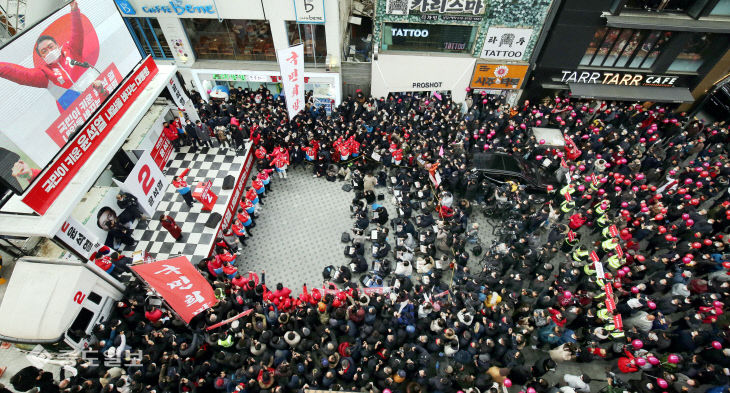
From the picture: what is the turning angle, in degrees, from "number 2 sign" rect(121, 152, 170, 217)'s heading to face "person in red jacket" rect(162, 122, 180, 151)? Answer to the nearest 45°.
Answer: approximately 90° to its left

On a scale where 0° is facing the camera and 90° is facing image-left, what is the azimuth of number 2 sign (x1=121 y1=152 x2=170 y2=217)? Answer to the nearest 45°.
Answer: approximately 315°

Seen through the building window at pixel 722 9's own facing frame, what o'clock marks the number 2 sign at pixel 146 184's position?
The number 2 sign is roughly at 1 o'clock from the building window.

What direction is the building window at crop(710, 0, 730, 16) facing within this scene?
toward the camera

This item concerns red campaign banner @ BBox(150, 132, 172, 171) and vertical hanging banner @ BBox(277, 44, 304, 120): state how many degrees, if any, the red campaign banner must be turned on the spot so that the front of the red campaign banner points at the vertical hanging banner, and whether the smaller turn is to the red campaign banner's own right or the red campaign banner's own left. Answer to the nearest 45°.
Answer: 0° — it already faces it

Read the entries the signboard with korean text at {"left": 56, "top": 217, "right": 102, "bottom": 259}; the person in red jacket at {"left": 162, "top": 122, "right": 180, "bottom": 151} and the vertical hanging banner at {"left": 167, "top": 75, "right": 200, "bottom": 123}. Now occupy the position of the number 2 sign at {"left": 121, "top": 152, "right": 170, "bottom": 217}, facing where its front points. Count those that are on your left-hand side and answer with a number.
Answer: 2

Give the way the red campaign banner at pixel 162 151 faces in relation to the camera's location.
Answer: facing the viewer and to the right of the viewer

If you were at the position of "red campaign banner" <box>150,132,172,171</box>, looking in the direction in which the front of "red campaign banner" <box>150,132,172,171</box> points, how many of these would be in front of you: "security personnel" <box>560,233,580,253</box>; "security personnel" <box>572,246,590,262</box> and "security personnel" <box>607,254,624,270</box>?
3

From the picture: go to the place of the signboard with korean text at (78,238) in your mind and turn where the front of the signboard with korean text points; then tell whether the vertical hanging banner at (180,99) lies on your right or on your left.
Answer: on your left

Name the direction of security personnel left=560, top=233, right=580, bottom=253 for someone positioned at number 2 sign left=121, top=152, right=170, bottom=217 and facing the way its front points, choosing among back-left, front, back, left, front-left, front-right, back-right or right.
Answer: front
